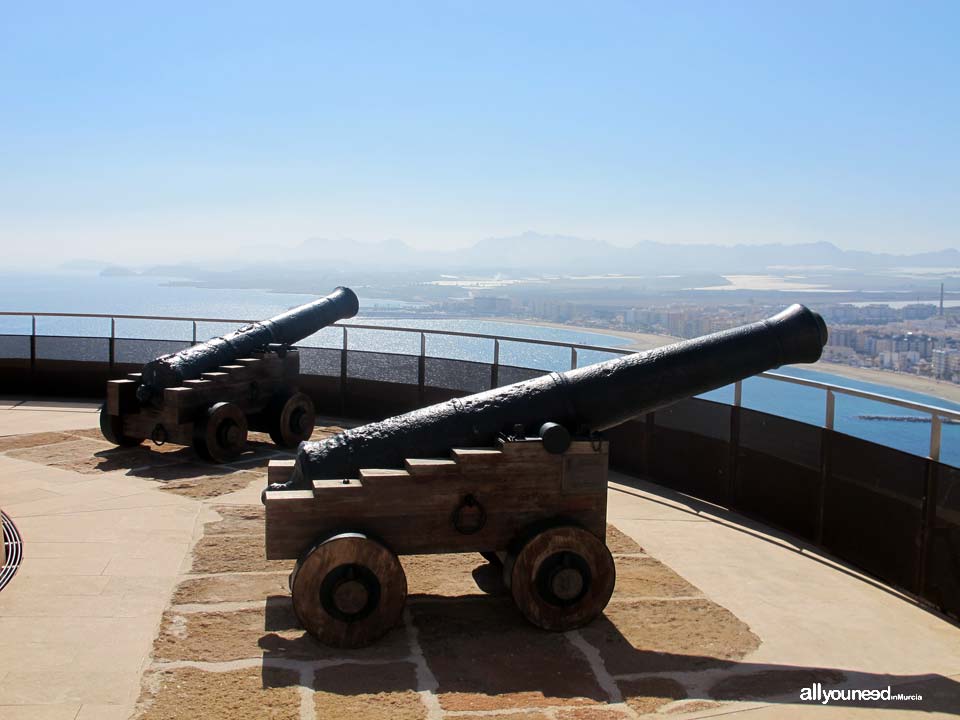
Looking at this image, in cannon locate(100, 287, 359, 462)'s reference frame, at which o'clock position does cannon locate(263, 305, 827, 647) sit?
cannon locate(263, 305, 827, 647) is roughly at 4 o'clock from cannon locate(100, 287, 359, 462).

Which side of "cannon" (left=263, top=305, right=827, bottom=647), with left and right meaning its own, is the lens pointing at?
right

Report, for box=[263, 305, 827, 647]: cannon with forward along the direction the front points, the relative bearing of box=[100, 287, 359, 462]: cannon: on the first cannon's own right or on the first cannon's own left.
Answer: on the first cannon's own left

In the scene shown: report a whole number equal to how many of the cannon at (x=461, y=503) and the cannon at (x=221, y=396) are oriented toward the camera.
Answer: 0

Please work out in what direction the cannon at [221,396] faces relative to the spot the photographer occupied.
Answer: facing away from the viewer and to the right of the viewer
